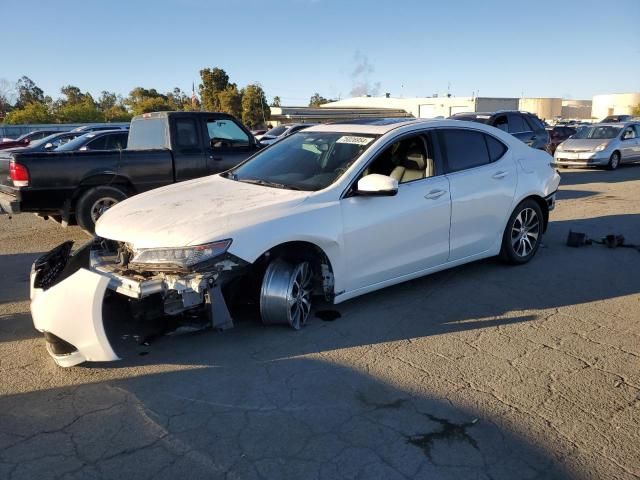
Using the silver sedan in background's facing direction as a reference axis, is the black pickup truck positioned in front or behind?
in front

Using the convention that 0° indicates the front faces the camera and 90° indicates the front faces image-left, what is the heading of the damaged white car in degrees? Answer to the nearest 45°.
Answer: approximately 45°

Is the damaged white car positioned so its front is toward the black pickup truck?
no

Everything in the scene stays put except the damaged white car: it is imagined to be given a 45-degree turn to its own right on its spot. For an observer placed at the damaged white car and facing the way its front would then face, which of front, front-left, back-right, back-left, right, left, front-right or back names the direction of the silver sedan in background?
back-right
